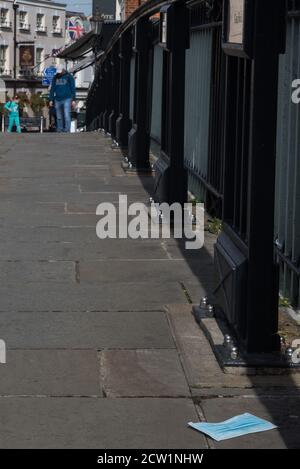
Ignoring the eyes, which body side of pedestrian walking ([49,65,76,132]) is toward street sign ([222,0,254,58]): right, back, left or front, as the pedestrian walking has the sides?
front

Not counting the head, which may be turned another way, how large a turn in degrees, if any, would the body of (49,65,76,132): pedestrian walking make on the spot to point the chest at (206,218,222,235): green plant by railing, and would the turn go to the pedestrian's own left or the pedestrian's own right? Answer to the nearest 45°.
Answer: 0° — they already face it

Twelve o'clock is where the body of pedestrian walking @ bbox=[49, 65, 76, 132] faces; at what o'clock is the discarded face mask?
The discarded face mask is roughly at 12 o'clock from the pedestrian walking.

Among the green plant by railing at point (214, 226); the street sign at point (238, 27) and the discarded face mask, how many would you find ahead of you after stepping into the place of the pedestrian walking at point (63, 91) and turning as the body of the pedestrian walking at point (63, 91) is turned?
3
